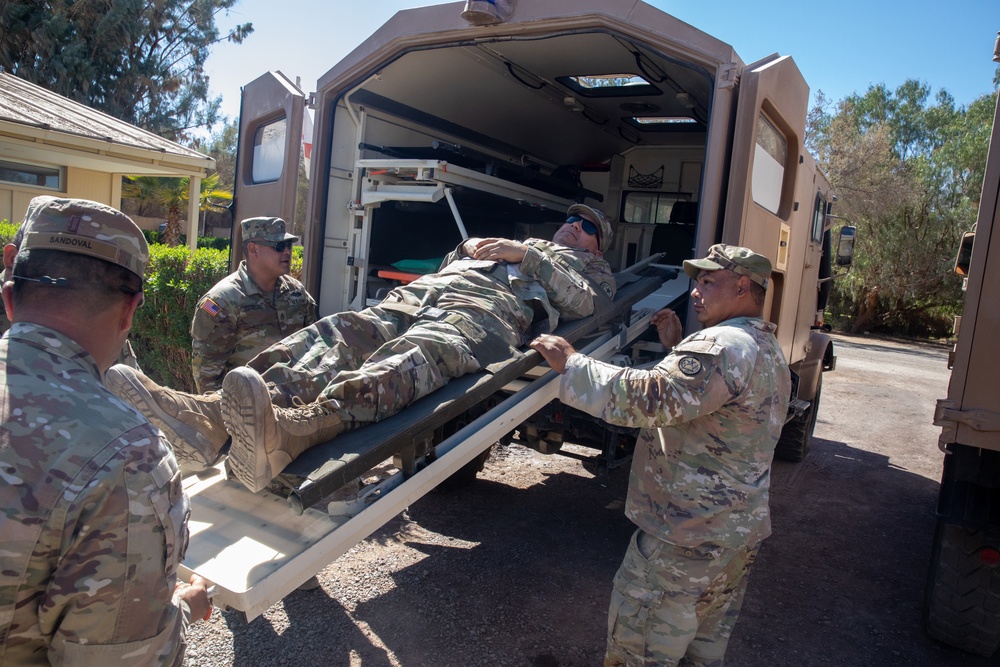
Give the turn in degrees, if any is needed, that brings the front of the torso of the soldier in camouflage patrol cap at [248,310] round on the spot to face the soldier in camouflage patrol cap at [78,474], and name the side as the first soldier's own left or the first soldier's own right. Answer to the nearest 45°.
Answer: approximately 45° to the first soldier's own right

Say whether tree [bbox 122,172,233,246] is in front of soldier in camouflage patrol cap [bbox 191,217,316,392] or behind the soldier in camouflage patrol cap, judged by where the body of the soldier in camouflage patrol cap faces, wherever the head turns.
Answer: behind

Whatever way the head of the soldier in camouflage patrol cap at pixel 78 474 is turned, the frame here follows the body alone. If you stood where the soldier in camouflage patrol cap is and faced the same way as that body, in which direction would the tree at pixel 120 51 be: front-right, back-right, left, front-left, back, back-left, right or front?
front-left

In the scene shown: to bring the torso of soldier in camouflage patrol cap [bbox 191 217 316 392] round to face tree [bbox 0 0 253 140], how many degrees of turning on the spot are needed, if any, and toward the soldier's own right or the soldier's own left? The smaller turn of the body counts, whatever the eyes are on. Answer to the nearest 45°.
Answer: approximately 135° to the soldier's own left

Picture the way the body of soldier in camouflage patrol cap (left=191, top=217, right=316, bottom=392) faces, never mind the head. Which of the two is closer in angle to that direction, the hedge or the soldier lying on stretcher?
the soldier lying on stretcher

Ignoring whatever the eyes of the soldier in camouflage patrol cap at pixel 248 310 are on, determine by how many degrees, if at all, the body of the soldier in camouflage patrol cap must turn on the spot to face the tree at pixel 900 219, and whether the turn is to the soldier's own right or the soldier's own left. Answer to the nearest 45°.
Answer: approximately 90° to the soldier's own left

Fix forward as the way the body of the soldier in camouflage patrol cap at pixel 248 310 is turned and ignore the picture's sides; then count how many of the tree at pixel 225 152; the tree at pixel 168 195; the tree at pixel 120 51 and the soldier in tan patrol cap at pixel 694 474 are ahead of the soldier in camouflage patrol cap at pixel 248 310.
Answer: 1

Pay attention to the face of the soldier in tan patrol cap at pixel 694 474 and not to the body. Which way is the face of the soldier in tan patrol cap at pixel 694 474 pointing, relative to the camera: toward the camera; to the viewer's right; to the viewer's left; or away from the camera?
to the viewer's left

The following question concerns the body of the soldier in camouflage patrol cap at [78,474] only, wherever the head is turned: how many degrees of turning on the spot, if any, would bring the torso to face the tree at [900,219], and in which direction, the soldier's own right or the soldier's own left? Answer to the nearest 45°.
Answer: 0° — they already face it

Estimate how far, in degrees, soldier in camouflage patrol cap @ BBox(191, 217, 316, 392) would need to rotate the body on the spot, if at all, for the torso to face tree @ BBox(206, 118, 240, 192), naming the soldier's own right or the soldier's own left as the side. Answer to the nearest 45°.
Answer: approximately 135° to the soldier's own left

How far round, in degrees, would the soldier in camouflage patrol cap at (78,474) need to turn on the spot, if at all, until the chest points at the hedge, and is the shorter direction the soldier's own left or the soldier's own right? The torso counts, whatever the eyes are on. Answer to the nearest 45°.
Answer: approximately 45° to the soldier's own left

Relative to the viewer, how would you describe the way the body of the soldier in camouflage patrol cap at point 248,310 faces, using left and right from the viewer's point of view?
facing the viewer and to the right of the viewer

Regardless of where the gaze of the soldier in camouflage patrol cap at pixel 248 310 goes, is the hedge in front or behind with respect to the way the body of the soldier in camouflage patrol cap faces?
behind

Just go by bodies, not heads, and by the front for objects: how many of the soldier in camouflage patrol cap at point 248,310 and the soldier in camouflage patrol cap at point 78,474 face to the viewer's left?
0

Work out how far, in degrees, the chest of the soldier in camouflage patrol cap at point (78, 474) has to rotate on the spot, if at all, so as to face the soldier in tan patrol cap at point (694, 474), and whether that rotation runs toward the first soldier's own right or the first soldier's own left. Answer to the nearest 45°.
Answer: approximately 45° to the first soldier's own right
